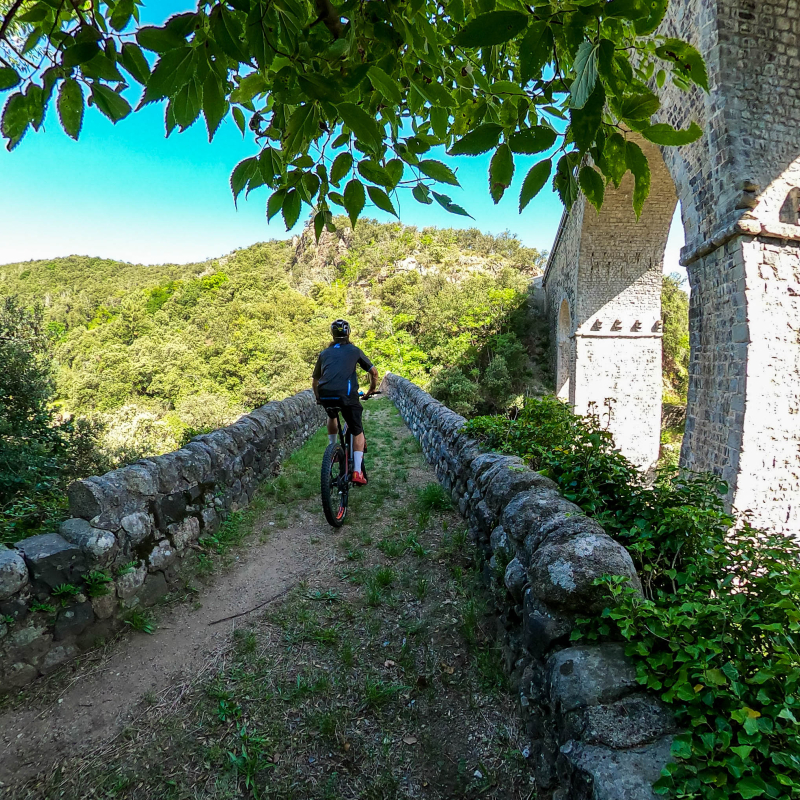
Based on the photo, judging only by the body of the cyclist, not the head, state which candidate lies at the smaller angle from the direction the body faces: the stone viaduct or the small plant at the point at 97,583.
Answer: the stone viaduct

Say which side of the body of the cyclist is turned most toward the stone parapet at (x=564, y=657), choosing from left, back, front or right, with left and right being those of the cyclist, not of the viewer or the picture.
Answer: back

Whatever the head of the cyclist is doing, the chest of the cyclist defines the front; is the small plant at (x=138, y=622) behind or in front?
behind

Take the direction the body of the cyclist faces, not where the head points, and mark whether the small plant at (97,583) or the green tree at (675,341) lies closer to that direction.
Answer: the green tree

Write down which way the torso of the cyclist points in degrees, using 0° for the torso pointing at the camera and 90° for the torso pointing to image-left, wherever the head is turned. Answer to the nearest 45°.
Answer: approximately 180°

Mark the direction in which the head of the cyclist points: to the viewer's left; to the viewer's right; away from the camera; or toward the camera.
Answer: away from the camera

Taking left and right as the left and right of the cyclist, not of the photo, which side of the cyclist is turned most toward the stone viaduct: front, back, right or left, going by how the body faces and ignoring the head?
right
